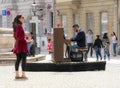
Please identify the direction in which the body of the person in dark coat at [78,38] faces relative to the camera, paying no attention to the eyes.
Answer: to the viewer's left
